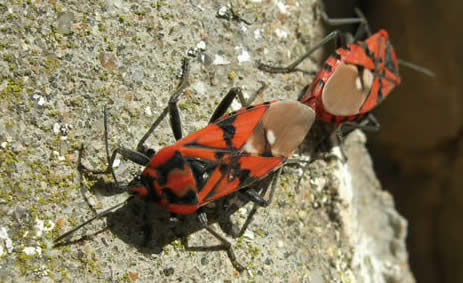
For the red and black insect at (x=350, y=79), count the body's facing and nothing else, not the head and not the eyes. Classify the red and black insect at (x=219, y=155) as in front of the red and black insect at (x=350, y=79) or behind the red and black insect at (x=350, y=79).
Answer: behind

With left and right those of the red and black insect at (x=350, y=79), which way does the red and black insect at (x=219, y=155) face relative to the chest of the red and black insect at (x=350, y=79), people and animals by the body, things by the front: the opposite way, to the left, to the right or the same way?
the opposite way

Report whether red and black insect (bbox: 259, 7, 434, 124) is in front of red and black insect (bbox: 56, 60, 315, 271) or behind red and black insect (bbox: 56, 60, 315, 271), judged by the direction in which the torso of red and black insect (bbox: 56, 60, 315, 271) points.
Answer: behind

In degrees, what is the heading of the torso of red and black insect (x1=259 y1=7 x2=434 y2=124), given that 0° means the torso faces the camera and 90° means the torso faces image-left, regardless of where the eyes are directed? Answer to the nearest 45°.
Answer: approximately 225°

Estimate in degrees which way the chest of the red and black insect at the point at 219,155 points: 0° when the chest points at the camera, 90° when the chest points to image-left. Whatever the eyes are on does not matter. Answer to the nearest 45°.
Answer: approximately 45°
